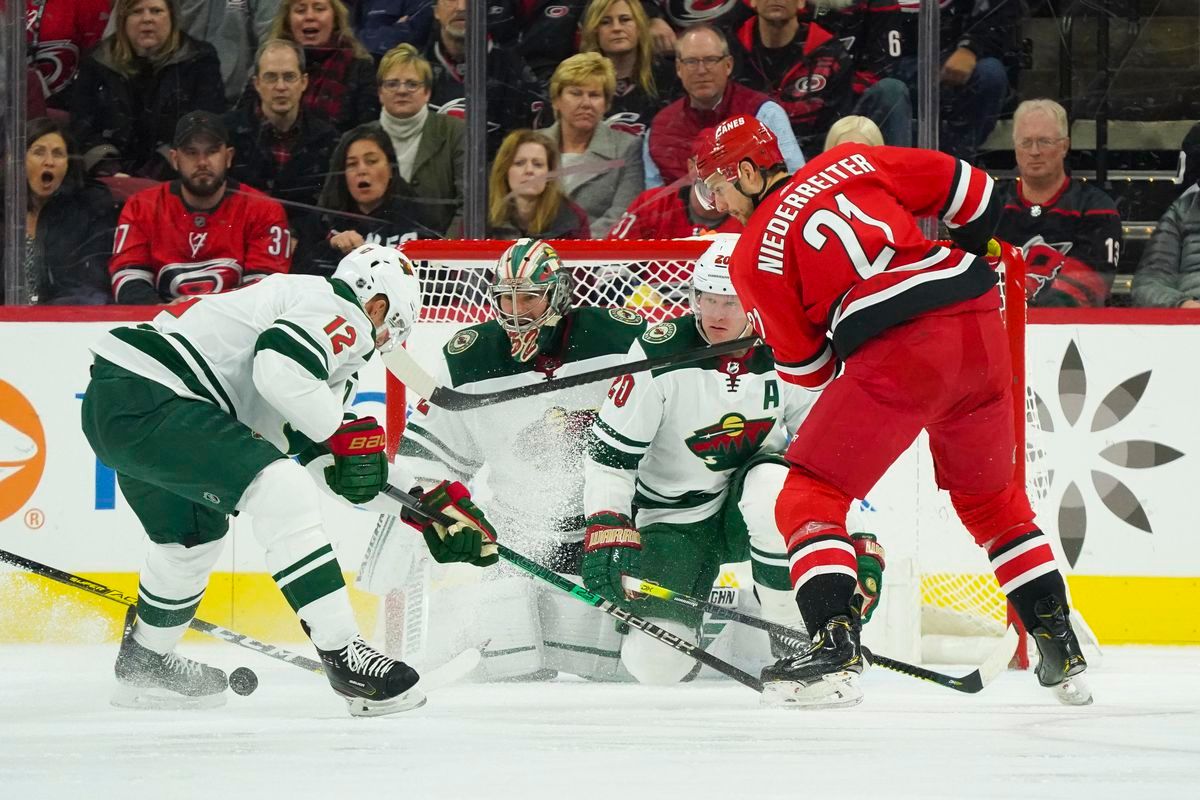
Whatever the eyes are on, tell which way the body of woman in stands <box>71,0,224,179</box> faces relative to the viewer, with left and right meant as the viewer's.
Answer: facing the viewer

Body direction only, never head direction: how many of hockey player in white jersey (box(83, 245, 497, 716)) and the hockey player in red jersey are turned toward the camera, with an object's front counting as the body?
0

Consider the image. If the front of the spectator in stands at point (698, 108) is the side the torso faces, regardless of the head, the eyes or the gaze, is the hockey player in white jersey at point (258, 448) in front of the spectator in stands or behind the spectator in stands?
in front

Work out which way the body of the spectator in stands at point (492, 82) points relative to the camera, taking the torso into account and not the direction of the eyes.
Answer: toward the camera

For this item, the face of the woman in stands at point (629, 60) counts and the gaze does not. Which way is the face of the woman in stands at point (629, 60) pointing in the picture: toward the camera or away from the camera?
toward the camera

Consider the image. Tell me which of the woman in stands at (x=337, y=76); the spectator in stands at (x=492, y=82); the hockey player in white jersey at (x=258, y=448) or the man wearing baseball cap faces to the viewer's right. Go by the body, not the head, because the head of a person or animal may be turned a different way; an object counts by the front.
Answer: the hockey player in white jersey

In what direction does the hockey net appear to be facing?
toward the camera

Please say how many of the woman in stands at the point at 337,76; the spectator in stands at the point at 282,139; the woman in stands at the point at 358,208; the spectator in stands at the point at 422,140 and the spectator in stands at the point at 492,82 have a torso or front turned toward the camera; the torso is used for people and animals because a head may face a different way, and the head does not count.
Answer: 5

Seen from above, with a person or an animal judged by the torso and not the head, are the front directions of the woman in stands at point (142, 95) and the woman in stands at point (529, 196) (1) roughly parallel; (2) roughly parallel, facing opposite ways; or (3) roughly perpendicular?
roughly parallel

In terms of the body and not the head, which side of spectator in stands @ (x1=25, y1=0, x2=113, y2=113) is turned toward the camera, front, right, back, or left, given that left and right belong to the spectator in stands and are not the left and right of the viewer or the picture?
front

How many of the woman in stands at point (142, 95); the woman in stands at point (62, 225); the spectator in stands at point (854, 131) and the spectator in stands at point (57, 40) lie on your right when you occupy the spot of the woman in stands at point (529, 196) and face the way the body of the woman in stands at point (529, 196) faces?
3

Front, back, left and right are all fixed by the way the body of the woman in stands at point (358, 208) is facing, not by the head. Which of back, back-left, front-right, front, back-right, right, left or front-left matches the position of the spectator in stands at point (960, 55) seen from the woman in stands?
left

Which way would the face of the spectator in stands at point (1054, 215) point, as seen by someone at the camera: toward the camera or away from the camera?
toward the camera
